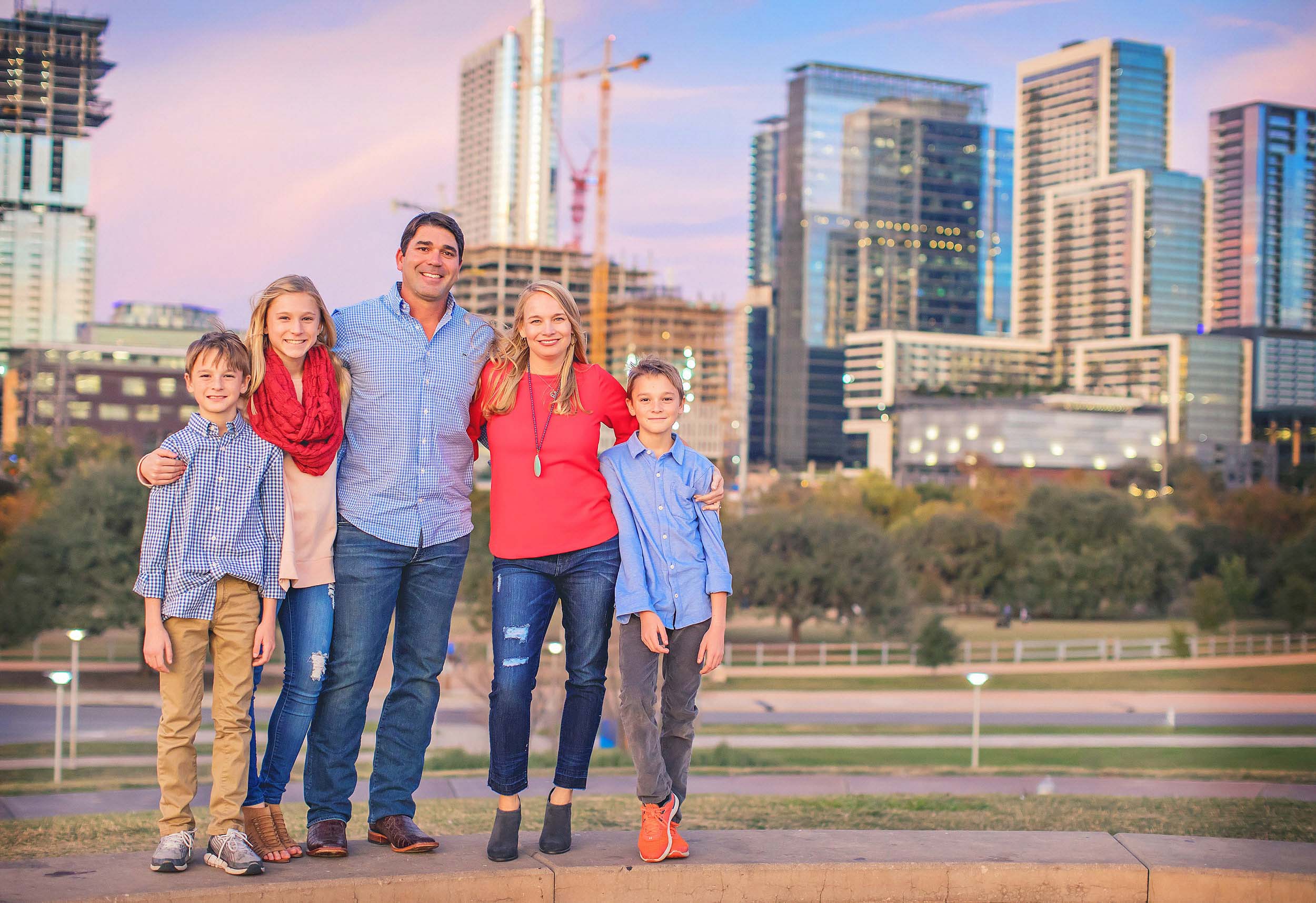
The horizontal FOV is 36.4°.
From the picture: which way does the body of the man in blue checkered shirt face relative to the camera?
toward the camera

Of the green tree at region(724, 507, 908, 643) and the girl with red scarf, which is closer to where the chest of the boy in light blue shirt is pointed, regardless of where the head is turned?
the girl with red scarf

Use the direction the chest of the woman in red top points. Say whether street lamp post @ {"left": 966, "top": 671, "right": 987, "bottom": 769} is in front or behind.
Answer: behind

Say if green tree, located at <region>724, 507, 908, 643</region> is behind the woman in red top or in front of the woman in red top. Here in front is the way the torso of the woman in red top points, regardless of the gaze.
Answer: behind

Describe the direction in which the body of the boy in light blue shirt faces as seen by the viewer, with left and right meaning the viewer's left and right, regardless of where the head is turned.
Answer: facing the viewer

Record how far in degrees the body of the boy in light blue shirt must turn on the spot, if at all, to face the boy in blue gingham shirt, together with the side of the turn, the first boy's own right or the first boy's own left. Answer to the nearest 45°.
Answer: approximately 90° to the first boy's own right

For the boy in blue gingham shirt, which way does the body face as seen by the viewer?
toward the camera

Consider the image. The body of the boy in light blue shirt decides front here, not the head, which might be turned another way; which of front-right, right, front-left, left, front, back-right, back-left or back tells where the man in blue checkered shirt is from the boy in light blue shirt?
right
